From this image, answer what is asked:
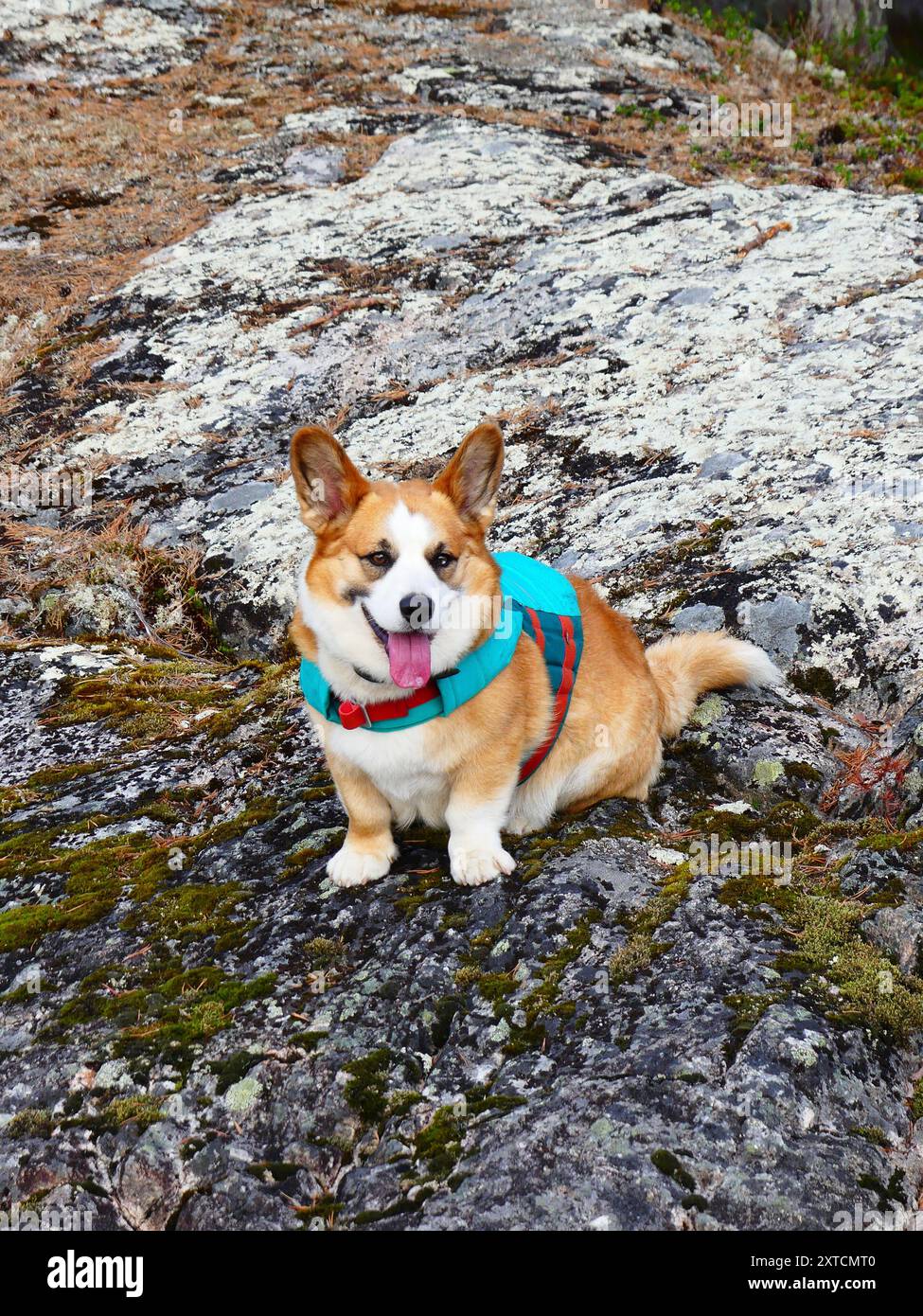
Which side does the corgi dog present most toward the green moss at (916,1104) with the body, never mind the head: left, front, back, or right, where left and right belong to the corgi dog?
left

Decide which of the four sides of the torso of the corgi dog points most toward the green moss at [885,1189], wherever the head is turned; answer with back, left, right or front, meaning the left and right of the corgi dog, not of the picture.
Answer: left

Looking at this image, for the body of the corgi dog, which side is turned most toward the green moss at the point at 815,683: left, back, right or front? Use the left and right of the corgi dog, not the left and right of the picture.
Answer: back

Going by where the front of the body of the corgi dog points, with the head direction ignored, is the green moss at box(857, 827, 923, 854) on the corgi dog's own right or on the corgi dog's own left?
on the corgi dog's own left

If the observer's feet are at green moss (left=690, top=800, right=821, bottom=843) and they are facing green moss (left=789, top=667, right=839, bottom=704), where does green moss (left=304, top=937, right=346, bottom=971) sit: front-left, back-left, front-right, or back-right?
back-left

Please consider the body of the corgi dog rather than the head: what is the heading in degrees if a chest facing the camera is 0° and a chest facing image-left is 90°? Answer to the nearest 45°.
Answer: approximately 45°

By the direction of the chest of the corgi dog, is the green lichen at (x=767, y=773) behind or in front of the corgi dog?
behind

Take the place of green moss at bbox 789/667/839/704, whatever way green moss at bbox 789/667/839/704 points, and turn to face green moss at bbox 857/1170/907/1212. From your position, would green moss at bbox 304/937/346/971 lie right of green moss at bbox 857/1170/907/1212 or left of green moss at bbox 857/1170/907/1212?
right

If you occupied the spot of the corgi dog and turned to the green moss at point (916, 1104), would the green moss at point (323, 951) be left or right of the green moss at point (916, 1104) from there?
right
